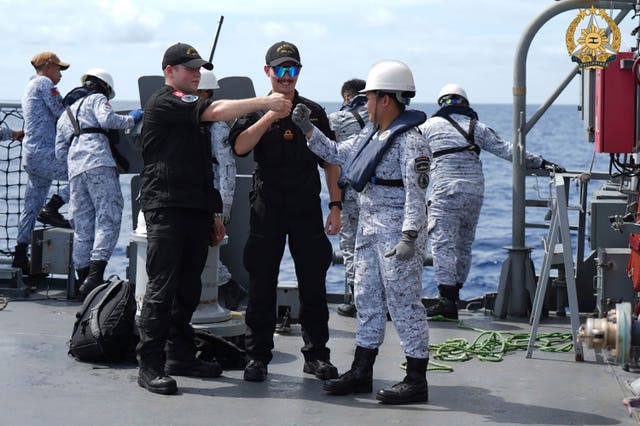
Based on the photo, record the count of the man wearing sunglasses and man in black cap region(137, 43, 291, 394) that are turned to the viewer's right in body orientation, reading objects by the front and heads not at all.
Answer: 1

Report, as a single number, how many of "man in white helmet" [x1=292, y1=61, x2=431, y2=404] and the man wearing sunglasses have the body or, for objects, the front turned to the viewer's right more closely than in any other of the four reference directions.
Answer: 0

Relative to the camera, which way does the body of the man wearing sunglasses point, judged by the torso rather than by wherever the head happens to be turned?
toward the camera

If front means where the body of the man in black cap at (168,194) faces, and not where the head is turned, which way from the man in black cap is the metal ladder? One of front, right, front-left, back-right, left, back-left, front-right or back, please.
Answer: front

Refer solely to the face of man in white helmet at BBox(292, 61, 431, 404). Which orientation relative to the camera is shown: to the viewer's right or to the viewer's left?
to the viewer's left

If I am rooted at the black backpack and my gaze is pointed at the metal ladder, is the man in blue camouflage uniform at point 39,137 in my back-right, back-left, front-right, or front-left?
back-left

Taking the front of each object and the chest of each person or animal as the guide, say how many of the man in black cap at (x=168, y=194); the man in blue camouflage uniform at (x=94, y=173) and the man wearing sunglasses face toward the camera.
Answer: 1

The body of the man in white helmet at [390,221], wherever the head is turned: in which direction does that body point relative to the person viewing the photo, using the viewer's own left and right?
facing the viewer and to the left of the viewer

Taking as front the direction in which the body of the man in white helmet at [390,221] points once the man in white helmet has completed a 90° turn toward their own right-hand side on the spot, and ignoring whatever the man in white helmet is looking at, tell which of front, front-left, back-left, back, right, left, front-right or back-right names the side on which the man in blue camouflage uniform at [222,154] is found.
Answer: front

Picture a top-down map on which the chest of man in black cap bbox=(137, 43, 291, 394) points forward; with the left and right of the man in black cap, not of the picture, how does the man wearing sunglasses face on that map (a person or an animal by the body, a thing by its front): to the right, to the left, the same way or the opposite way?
to the right

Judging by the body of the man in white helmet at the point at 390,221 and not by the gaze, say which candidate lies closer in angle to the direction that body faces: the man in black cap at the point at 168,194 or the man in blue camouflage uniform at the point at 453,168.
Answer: the man in black cap

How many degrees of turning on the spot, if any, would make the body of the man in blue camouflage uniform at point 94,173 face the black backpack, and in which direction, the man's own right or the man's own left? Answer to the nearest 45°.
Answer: approximately 135° to the man's own right

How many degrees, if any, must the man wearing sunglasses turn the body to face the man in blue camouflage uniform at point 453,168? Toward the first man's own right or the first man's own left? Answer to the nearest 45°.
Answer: approximately 135° to the first man's own left

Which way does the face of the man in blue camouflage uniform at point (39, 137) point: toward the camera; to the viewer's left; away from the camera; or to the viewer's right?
to the viewer's right

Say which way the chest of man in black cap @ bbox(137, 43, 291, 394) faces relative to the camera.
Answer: to the viewer's right
